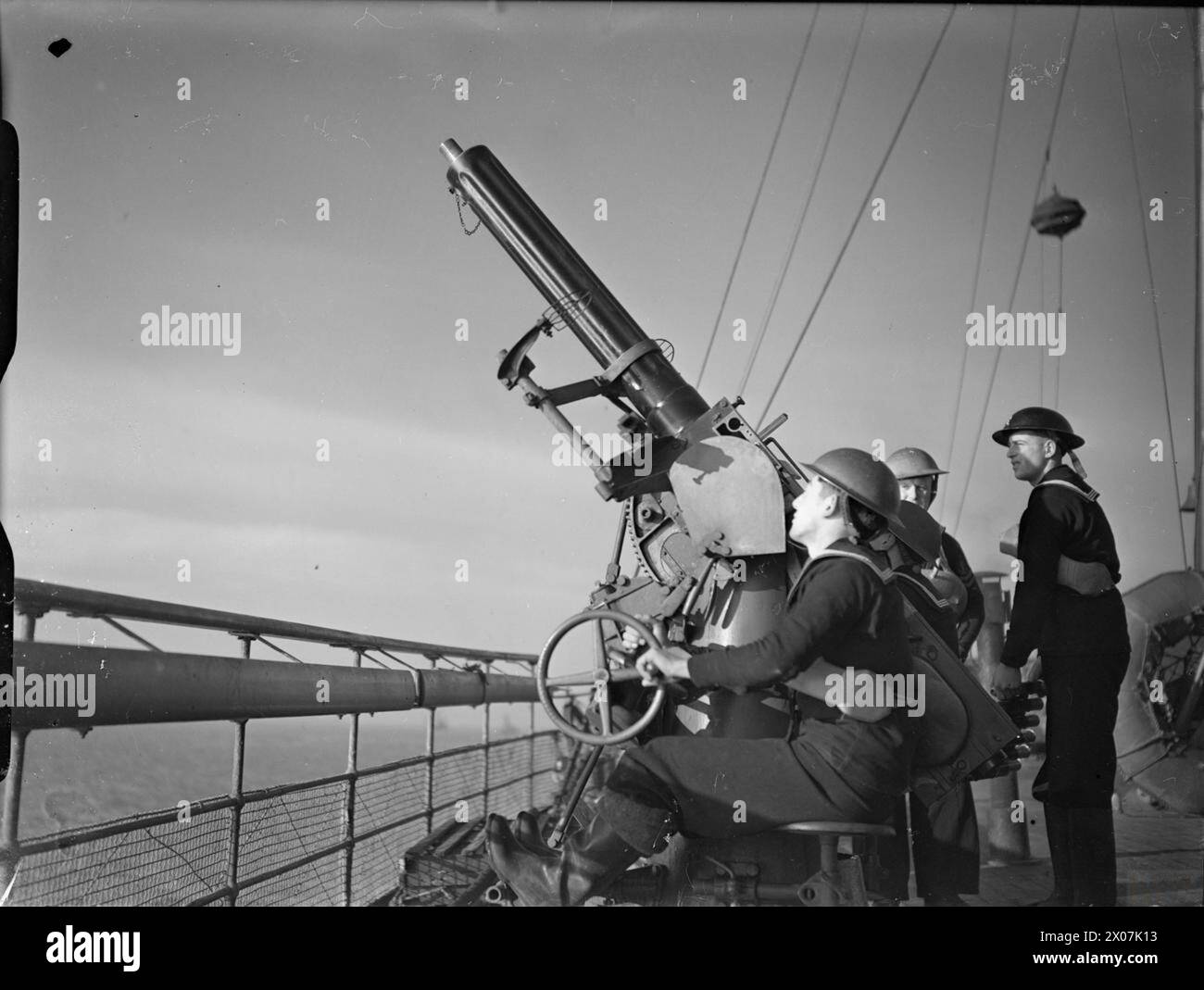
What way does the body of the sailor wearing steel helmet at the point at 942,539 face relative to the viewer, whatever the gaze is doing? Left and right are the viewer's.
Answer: facing the viewer and to the left of the viewer

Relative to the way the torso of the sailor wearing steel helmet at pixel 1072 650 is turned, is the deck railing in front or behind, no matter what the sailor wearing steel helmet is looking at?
in front

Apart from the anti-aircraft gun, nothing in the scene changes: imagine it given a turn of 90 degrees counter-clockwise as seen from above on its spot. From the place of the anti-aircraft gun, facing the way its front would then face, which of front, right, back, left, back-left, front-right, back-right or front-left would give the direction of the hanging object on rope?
back-left

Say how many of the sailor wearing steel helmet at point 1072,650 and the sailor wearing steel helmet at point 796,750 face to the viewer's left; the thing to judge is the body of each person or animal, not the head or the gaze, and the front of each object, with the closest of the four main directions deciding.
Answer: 2

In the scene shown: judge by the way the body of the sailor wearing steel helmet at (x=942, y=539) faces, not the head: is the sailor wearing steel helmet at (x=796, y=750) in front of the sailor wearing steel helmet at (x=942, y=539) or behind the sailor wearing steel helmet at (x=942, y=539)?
in front

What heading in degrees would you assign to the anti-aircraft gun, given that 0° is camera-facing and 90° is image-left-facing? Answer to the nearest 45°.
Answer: approximately 90°

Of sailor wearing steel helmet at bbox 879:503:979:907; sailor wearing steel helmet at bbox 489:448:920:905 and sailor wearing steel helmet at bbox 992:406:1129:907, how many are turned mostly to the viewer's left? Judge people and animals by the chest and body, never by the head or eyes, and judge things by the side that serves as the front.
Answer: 3

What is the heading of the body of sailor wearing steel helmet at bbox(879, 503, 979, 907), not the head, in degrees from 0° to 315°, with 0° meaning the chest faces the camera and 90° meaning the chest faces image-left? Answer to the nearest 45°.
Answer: approximately 90°

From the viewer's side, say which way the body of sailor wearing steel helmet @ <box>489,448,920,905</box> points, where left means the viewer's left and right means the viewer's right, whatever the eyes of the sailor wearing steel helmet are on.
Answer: facing to the left of the viewer

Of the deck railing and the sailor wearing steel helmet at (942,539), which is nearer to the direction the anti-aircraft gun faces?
the deck railing

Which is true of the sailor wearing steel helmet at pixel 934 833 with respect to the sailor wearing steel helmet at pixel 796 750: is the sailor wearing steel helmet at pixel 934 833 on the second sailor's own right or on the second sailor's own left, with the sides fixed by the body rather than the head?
on the second sailor's own right

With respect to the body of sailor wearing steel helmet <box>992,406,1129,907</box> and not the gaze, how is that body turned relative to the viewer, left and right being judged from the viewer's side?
facing to the left of the viewer

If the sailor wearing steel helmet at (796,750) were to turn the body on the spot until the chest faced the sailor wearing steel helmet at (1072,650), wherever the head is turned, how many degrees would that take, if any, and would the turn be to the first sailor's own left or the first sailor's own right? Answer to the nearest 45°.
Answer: approximately 135° to the first sailor's own right

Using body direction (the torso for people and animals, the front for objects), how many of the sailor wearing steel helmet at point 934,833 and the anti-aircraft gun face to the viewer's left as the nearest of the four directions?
2
